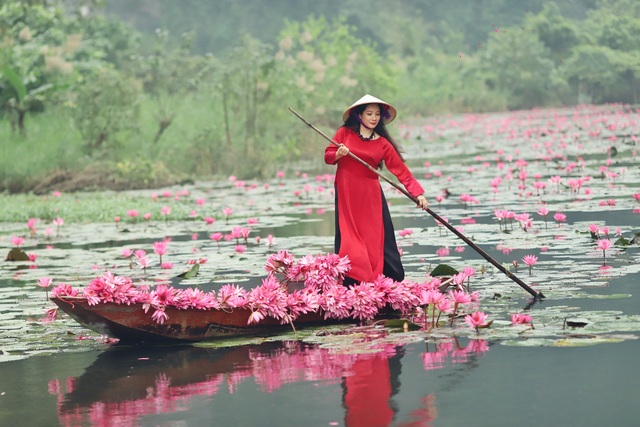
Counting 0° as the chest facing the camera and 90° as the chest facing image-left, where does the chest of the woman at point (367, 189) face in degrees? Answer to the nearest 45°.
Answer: approximately 0°

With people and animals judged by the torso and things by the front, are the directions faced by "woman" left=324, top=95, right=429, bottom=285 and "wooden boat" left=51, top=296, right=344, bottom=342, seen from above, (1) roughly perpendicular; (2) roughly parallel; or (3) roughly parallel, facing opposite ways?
roughly perpendicular

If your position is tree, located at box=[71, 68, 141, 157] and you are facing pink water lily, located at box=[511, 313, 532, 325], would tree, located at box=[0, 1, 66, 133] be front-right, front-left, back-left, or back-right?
back-right

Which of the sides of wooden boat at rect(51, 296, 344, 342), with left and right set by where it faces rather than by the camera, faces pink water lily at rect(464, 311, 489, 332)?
back

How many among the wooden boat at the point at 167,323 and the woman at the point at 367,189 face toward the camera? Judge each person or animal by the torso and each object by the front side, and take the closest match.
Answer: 1

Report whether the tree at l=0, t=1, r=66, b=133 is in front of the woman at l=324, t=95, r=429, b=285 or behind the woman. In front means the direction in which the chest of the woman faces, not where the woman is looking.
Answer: behind

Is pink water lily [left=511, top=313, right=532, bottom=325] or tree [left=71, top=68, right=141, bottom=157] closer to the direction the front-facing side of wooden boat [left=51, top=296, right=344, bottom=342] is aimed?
the tree

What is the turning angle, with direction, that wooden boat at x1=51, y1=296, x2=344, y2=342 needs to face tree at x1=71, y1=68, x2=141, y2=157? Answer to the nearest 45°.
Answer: approximately 90° to its right

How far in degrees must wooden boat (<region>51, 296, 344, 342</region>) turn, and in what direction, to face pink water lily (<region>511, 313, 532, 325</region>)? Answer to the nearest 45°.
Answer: approximately 180°

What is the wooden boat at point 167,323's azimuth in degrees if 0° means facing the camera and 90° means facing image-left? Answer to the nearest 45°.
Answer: approximately 90°
